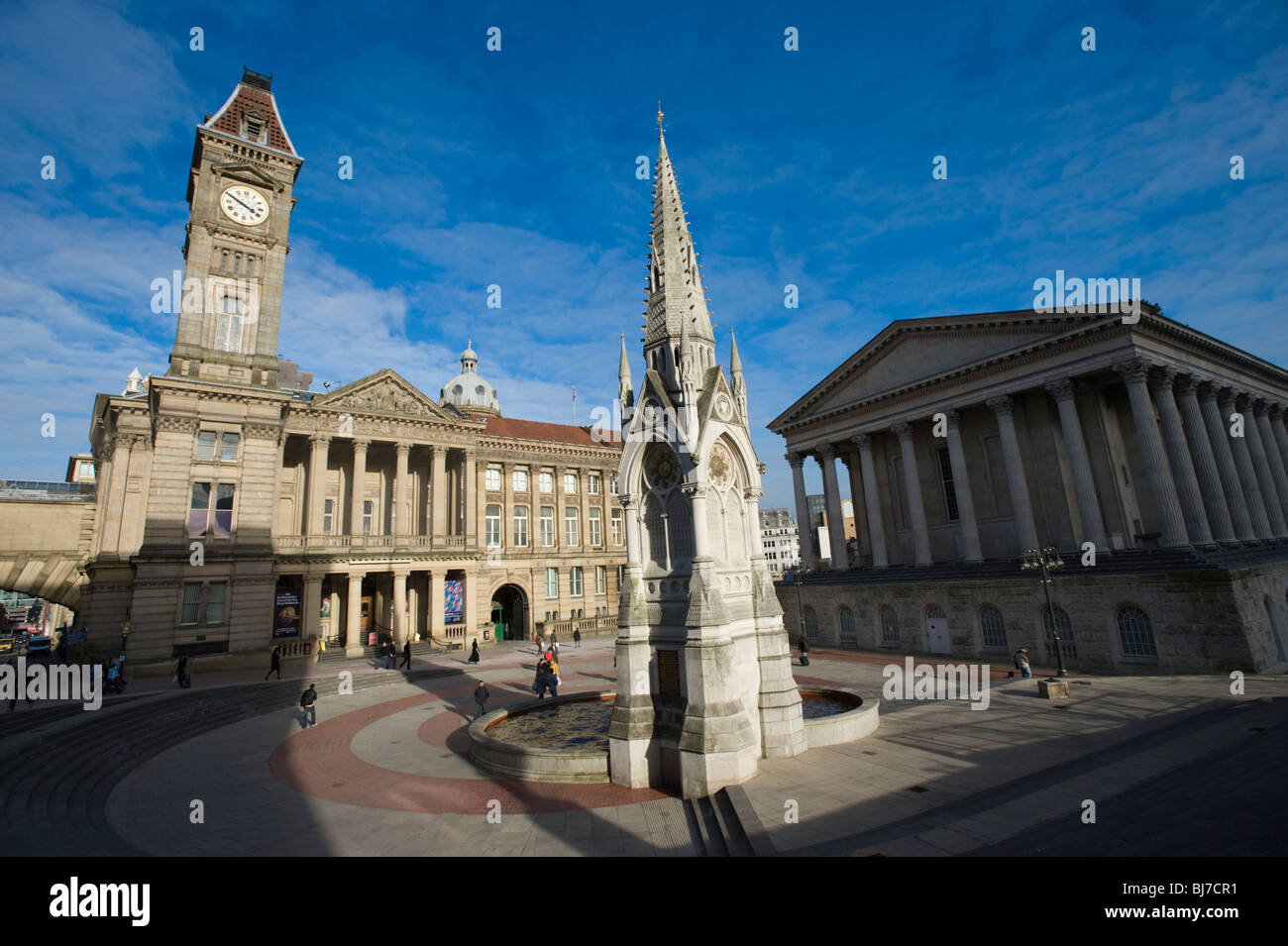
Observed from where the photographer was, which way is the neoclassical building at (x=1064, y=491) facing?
facing the viewer and to the left of the viewer

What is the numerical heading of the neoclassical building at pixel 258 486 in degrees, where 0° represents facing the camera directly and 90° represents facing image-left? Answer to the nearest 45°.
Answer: approximately 315°

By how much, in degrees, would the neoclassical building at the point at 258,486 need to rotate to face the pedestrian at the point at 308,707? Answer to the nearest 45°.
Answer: approximately 45° to its right

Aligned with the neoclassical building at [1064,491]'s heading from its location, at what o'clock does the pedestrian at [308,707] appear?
The pedestrian is roughly at 12 o'clock from the neoclassical building.

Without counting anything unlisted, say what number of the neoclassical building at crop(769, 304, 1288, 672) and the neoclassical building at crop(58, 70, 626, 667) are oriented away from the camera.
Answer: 0

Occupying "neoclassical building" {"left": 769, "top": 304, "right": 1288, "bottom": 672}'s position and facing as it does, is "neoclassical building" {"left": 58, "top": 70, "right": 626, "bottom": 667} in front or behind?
in front

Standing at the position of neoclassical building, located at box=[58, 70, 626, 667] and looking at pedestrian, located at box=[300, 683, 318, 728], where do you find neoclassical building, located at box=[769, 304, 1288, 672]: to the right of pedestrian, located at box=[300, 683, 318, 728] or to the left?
left
